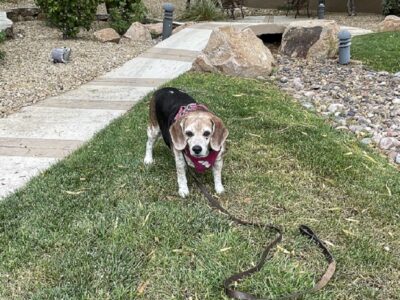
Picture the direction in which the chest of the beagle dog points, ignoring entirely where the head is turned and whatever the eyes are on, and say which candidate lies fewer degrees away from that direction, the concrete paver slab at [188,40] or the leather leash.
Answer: the leather leash

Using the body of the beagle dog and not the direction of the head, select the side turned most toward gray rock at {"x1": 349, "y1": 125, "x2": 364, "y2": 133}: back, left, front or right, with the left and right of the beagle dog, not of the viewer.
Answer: left

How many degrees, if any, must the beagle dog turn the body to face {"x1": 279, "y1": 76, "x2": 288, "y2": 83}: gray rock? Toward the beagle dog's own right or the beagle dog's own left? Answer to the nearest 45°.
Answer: approximately 135° to the beagle dog's own left

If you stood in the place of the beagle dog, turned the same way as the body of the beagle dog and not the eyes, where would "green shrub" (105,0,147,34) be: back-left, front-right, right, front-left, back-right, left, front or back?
back-left

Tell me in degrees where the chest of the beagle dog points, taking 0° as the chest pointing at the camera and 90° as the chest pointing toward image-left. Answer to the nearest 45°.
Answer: approximately 315°

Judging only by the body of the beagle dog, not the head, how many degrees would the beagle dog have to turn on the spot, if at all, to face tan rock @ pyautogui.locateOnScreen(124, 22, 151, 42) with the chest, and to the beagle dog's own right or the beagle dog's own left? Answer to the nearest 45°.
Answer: approximately 135° to the beagle dog's own left

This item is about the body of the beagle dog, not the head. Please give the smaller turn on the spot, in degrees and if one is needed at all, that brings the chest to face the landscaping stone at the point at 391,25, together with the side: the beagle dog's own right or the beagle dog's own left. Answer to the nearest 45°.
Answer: approximately 90° to the beagle dog's own left

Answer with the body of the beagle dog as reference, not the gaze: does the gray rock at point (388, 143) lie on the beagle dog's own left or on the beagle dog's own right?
on the beagle dog's own left

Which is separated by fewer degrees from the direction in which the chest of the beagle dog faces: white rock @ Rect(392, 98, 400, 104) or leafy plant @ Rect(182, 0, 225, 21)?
the white rock
